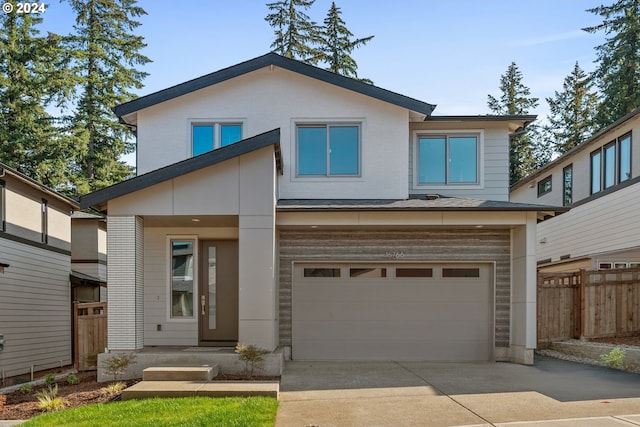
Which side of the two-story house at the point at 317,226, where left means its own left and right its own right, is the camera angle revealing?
front

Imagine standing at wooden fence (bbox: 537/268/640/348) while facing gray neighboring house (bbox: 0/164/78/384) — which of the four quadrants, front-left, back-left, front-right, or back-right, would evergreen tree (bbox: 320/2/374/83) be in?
front-right

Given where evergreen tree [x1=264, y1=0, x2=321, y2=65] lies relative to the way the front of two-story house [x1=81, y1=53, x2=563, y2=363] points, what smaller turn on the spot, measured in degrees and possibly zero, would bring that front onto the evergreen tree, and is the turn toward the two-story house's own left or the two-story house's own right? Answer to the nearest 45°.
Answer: approximately 180°

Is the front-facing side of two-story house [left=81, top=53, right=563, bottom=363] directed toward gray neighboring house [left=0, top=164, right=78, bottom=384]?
no

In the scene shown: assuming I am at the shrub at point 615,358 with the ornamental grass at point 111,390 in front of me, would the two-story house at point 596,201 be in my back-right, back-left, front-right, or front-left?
back-right

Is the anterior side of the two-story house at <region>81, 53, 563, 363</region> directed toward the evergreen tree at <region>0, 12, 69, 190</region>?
no

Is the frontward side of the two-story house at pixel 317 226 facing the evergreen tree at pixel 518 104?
no

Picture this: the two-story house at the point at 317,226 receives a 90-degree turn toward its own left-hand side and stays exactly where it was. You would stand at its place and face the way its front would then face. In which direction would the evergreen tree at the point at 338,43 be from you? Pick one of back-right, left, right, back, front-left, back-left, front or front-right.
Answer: left
